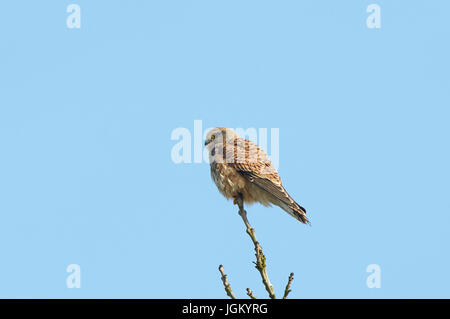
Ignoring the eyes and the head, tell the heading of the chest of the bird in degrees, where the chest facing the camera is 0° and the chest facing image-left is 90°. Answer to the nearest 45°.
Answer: approximately 90°

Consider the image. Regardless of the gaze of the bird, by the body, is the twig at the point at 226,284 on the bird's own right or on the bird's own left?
on the bird's own left
